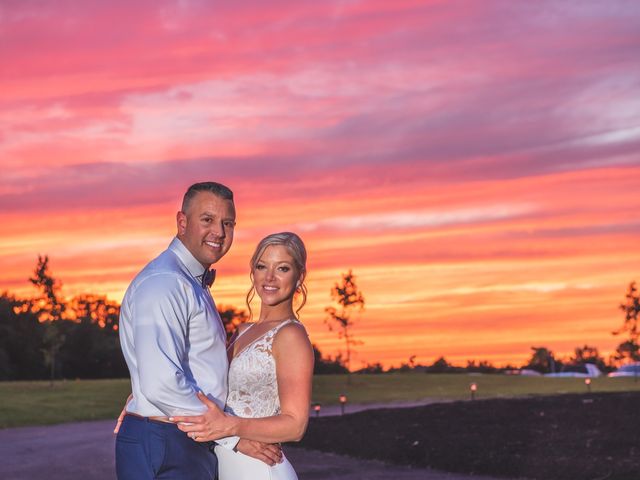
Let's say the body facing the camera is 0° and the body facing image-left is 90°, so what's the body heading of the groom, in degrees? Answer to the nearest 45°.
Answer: approximately 270°

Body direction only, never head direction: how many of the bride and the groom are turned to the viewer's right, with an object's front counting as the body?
1

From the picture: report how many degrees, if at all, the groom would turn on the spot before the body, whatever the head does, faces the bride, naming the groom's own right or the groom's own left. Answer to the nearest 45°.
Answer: approximately 45° to the groom's own left

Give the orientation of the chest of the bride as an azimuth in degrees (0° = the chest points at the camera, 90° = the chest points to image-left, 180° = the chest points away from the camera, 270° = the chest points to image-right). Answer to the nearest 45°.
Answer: approximately 45°

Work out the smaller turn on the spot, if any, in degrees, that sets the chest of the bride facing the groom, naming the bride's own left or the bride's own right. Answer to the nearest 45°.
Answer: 0° — they already face them
